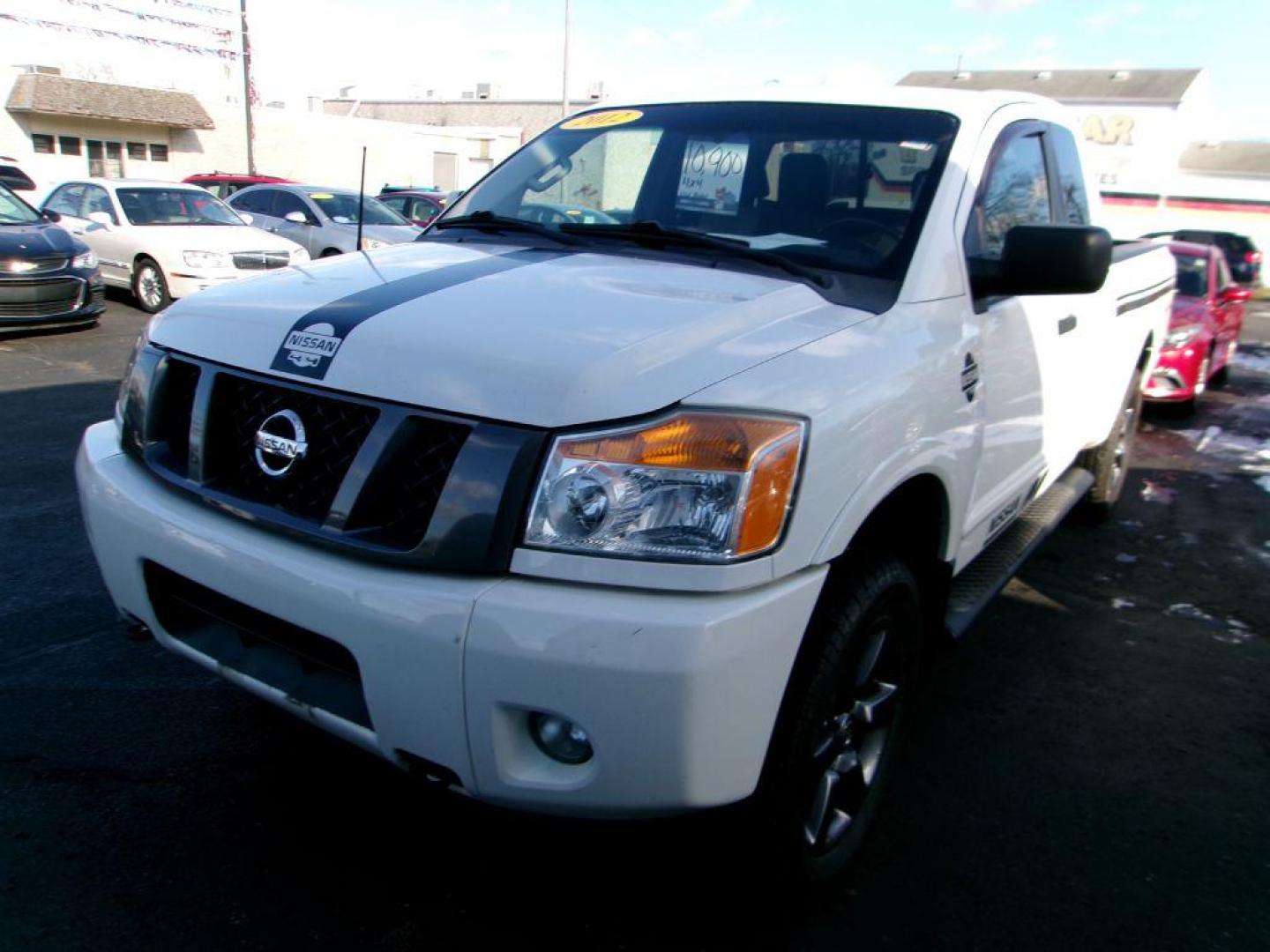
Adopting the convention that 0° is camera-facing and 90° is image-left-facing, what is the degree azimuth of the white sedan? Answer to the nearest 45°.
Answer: approximately 315°

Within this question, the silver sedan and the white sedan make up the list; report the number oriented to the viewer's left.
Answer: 0

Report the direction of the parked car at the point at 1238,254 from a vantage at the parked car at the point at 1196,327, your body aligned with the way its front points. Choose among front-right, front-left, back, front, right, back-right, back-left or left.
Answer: back-right

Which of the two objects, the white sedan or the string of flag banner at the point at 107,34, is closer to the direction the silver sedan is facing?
the white sedan

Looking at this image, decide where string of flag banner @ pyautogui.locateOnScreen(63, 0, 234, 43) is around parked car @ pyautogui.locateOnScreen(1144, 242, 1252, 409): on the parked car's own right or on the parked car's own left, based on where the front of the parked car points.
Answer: on the parked car's own right

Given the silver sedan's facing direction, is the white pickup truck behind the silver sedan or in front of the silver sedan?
in front

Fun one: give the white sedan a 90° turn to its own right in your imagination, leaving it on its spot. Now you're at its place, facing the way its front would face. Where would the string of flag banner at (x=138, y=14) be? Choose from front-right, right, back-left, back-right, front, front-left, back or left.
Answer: back-right

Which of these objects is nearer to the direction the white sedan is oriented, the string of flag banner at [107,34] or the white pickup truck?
the white pickup truck

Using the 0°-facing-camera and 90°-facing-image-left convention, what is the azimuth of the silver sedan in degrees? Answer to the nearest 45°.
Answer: approximately 315°

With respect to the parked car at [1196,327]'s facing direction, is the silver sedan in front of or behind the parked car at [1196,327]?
in front

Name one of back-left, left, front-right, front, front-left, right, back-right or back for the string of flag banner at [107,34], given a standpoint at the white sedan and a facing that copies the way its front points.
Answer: back-left

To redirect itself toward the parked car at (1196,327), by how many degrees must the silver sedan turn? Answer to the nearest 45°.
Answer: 0° — it already faces it

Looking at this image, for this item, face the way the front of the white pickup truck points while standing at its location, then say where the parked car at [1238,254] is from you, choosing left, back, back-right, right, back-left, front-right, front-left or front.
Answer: back

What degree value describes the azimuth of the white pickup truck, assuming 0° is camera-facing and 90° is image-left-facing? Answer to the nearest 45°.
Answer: approximately 45°

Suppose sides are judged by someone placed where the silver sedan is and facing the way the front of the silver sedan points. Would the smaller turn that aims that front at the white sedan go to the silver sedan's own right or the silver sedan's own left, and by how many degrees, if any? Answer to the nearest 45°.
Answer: approximately 90° to the silver sedan's own right

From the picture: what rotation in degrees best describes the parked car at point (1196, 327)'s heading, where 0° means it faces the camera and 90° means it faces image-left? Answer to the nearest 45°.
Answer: approximately 45°

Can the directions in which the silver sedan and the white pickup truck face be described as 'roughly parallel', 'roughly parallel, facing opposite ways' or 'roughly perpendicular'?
roughly perpendicular

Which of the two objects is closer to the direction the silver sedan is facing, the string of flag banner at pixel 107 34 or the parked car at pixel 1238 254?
the parked car
